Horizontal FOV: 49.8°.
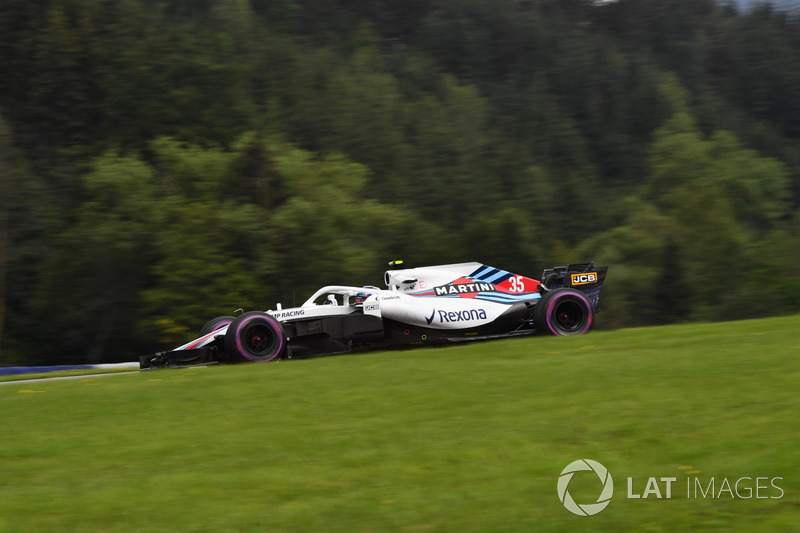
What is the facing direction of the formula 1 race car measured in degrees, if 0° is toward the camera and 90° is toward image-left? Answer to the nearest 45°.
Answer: approximately 90°
